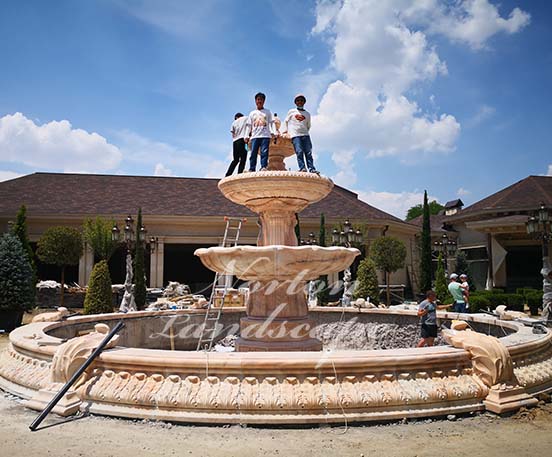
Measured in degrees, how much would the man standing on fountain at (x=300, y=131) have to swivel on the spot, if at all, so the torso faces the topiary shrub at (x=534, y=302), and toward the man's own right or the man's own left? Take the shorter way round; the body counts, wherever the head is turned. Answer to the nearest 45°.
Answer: approximately 135° to the man's own left

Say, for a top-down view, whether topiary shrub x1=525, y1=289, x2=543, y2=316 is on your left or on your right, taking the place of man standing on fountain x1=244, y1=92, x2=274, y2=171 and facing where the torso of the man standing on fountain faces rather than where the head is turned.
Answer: on your left

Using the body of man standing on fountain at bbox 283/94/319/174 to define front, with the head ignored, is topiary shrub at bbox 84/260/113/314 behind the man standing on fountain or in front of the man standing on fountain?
behind

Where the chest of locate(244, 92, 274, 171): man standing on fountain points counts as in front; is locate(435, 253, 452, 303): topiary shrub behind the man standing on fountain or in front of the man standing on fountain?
behind

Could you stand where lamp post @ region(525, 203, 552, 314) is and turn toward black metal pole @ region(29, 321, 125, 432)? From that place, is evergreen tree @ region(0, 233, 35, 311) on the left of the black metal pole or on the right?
right

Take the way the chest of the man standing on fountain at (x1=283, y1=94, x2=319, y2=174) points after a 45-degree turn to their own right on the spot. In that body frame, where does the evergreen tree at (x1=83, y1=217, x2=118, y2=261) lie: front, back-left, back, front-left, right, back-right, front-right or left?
right

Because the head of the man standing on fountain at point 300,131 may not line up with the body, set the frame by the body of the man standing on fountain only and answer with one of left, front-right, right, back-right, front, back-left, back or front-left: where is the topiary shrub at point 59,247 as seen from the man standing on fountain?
back-right

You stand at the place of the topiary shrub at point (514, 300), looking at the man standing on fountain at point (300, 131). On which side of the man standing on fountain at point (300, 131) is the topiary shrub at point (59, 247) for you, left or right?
right

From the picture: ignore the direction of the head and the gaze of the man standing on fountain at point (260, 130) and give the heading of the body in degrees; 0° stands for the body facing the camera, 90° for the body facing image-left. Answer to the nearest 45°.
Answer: approximately 0°

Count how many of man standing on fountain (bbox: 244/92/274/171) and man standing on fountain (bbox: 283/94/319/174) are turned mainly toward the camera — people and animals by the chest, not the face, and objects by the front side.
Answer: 2

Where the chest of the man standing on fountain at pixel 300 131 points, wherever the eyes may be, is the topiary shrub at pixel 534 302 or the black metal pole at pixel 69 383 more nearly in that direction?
the black metal pole

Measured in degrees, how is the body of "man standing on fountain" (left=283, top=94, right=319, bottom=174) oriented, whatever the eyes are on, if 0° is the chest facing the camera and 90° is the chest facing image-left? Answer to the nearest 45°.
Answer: approximately 0°
